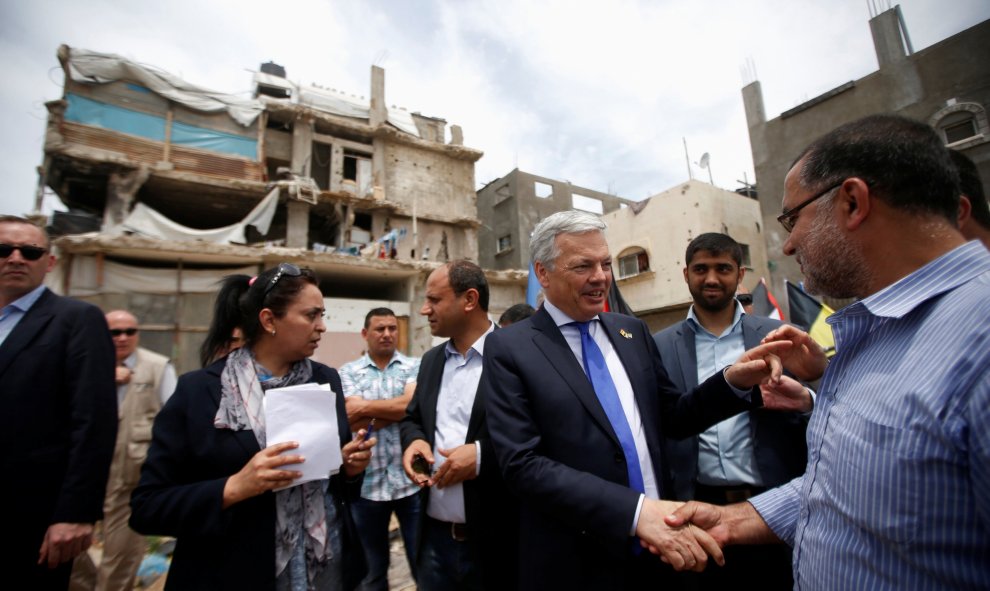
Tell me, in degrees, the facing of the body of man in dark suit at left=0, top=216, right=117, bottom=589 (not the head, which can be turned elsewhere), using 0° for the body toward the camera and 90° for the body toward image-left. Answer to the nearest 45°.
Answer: approximately 45°

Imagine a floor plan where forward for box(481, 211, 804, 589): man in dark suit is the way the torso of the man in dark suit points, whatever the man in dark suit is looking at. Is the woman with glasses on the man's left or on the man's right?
on the man's right

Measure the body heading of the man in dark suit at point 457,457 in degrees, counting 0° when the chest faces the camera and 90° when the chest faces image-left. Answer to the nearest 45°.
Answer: approximately 45°

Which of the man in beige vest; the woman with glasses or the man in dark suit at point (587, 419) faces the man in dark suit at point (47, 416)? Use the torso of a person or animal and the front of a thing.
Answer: the man in beige vest

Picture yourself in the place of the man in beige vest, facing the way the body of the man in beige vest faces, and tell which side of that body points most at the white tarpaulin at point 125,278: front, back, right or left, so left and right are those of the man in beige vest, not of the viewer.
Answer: back

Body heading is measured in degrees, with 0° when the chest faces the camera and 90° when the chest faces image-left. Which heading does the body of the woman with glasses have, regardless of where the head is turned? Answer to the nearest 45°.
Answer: approximately 315°

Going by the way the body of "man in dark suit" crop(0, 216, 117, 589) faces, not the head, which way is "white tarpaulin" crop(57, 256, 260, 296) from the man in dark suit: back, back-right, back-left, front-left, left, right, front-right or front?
back-right

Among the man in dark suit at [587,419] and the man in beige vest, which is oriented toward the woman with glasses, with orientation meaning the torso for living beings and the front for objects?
the man in beige vest

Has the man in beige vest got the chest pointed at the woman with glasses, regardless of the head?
yes
